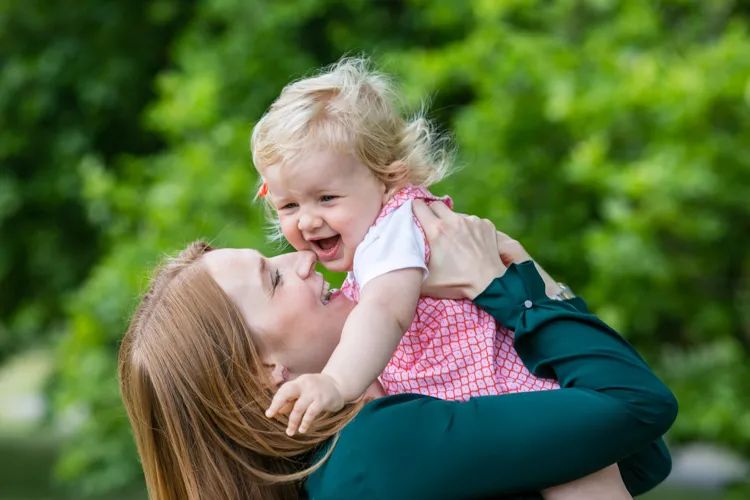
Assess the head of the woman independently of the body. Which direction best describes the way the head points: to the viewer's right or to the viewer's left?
to the viewer's right

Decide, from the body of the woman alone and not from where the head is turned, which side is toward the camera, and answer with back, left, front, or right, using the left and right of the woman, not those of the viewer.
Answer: right
